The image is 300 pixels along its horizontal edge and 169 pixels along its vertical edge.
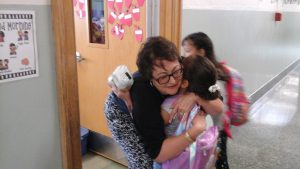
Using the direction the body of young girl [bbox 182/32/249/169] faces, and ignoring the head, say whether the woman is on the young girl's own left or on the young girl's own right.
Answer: on the young girl's own left

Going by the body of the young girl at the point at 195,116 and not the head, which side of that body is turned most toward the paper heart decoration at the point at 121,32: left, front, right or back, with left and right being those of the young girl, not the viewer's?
front

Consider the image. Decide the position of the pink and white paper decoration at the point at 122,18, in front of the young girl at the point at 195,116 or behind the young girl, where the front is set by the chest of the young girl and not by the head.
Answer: in front

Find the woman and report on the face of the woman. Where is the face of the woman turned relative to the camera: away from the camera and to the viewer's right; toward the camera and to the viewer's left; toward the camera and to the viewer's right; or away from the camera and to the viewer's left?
toward the camera and to the viewer's right

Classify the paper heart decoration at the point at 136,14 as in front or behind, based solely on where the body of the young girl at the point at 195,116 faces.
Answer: in front

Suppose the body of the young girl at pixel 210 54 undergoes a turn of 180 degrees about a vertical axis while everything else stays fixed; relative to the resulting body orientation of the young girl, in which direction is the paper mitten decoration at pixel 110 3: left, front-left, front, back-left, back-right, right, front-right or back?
back-left

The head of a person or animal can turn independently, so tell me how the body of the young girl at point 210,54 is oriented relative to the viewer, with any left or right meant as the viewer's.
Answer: facing to the left of the viewer

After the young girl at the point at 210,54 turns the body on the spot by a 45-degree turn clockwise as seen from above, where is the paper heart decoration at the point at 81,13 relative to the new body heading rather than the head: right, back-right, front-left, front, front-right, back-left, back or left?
front

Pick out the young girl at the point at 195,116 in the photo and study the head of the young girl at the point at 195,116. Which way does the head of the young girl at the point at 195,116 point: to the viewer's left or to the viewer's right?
to the viewer's left

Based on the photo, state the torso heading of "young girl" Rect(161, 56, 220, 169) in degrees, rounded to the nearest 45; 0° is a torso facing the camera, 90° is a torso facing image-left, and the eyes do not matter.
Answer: approximately 135°

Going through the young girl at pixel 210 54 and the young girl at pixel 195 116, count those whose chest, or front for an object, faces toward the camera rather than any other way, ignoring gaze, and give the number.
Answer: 0
